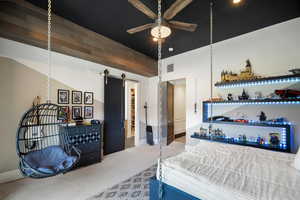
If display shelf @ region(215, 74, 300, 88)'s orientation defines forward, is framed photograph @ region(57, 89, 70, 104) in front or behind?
in front

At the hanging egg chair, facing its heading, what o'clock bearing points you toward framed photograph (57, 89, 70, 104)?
The framed photograph is roughly at 8 o'clock from the hanging egg chair.

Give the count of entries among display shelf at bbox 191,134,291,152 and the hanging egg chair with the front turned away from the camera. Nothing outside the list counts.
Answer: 0

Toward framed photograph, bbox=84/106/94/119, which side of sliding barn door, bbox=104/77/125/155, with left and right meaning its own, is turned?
right

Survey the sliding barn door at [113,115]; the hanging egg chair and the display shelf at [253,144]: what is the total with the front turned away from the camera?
0

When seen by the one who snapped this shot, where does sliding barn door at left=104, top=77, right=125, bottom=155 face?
facing the viewer and to the right of the viewer

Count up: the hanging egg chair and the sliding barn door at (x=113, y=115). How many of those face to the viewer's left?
0

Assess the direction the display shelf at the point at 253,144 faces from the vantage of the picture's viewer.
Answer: facing the viewer and to the left of the viewer

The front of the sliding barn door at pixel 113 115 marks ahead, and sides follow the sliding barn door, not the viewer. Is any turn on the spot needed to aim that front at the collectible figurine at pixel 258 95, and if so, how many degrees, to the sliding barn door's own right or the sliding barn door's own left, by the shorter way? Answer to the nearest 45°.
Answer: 0° — it already faces it

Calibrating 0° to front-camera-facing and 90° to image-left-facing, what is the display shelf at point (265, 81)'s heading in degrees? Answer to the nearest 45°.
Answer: approximately 45°

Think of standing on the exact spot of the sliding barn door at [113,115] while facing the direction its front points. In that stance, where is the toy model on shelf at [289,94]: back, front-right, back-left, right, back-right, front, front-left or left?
front

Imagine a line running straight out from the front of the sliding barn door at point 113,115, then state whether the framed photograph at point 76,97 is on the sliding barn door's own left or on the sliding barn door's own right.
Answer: on the sliding barn door's own right
